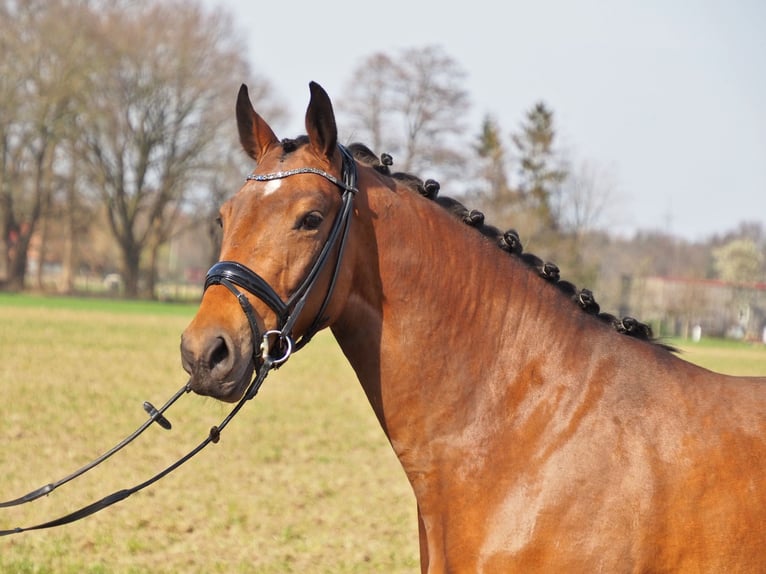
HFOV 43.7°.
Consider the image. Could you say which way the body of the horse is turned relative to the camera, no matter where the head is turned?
to the viewer's left
